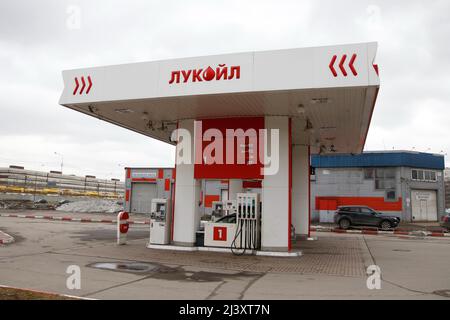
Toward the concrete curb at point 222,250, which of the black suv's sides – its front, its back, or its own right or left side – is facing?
right

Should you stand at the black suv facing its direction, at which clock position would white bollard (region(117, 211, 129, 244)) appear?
The white bollard is roughly at 4 o'clock from the black suv.

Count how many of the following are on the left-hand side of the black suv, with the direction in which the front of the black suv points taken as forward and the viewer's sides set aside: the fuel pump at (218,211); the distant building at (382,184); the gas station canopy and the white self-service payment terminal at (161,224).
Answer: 1

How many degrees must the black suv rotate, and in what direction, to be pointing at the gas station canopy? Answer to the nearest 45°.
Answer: approximately 90° to its right

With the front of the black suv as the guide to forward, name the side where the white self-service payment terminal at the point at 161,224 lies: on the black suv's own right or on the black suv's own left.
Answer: on the black suv's own right

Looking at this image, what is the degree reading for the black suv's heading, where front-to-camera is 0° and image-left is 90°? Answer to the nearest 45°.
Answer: approximately 270°

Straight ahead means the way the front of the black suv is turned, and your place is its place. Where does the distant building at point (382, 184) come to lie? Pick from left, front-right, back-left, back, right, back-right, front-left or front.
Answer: left

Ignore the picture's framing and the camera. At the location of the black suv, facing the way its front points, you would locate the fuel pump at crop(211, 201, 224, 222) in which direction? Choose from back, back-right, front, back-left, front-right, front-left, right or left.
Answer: back-right

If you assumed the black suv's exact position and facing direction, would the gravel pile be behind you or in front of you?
behind

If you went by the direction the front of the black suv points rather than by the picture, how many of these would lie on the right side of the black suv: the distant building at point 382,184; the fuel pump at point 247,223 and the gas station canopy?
2
